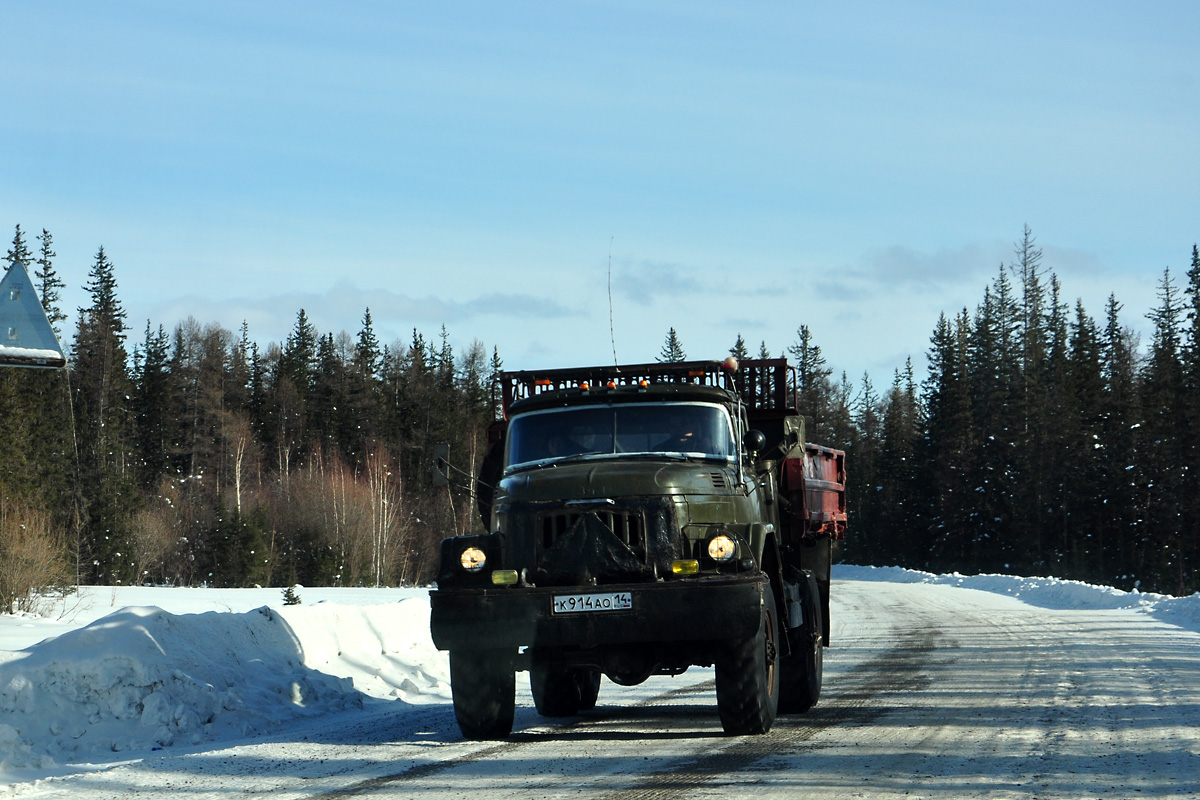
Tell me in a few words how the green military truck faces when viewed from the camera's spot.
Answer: facing the viewer

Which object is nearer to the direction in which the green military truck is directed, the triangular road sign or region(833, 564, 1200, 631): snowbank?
the triangular road sign

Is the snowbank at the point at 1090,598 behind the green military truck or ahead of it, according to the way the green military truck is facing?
behind

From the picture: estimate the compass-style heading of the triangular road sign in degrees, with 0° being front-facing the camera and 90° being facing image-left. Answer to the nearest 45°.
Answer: approximately 180°

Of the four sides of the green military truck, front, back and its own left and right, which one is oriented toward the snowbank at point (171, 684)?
right

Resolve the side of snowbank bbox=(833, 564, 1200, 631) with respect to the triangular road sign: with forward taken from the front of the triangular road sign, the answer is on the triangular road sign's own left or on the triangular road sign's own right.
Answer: on the triangular road sign's own right

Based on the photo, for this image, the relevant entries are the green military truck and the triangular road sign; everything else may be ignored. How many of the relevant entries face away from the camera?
1
